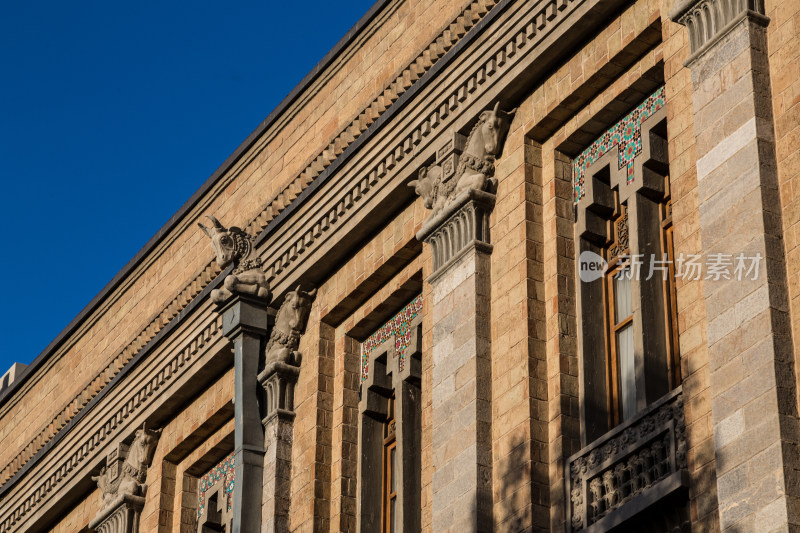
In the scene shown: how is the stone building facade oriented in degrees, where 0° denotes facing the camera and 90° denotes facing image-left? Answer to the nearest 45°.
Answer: approximately 45°
